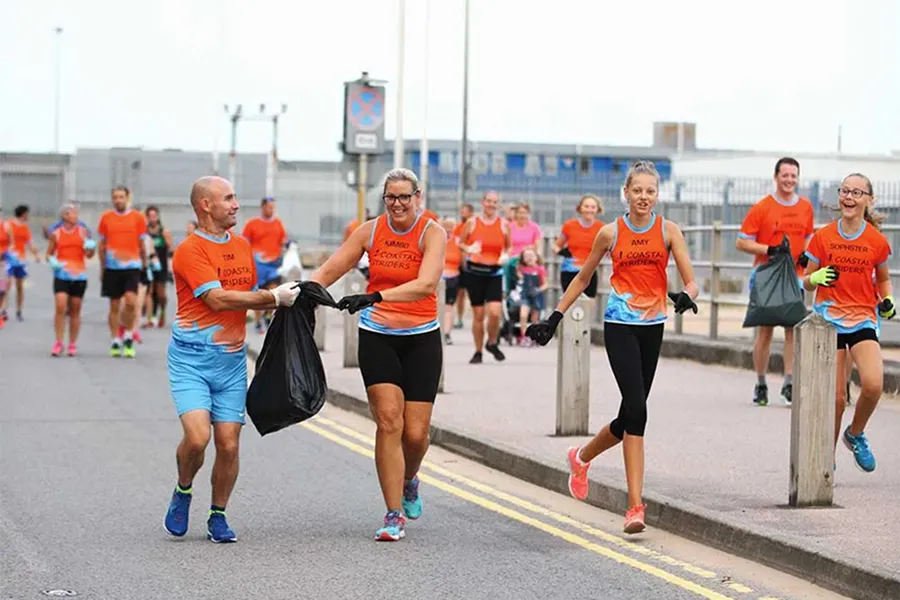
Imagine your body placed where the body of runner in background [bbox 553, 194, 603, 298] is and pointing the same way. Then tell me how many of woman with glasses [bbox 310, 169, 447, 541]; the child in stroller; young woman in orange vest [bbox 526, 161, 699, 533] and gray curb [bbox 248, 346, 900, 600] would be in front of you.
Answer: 3

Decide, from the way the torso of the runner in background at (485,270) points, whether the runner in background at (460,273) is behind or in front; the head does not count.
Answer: behind

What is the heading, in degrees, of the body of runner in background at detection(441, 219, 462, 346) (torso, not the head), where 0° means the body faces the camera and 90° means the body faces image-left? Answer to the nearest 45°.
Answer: approximately 0°

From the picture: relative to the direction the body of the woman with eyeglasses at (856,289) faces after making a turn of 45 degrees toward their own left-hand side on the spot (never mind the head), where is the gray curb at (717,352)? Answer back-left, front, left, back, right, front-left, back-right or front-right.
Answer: back-left

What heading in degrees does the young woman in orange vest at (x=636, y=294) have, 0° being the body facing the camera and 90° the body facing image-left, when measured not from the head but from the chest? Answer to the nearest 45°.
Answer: approximately 0°

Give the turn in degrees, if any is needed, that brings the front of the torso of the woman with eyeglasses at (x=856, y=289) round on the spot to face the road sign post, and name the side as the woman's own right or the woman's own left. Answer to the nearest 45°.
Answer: approximately 135° to the woman's own right
